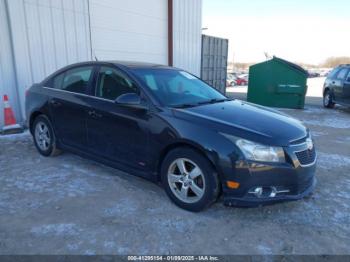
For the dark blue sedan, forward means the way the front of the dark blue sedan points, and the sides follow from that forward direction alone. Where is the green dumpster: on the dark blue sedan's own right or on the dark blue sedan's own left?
on the dark blue sedan's own left

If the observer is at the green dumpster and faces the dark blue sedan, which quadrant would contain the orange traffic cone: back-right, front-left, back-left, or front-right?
front-right

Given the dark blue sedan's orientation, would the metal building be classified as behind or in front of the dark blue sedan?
behind

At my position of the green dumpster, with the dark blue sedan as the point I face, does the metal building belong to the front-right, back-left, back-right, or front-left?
front-right

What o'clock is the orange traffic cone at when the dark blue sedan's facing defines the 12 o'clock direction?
The orange traffic cone is roughly at 6 o'clock from the dark blue sedan.

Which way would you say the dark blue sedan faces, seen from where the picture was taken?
facing the viewer and to the right of the viewer
